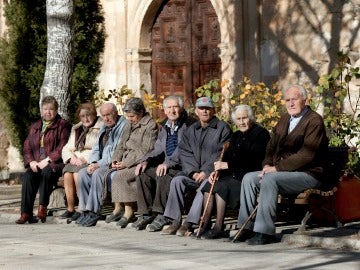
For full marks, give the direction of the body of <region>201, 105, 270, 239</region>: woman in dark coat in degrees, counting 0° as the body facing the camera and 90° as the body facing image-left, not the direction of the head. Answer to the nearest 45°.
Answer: approximately 45°

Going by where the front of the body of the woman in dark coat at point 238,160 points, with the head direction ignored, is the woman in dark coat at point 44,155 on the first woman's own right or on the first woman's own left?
on the first woman's own right

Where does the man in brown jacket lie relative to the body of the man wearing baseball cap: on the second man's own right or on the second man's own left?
on the second man's own left

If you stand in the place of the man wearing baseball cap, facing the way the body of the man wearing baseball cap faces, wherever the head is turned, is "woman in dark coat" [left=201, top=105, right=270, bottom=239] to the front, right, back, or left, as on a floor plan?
left

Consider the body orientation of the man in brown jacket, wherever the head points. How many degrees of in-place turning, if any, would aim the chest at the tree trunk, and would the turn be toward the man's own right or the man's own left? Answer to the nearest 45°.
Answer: approximately 90° to the man's own right

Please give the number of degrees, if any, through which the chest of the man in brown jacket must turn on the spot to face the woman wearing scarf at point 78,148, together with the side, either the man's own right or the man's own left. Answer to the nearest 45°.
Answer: approximately 90° to the man's own right
